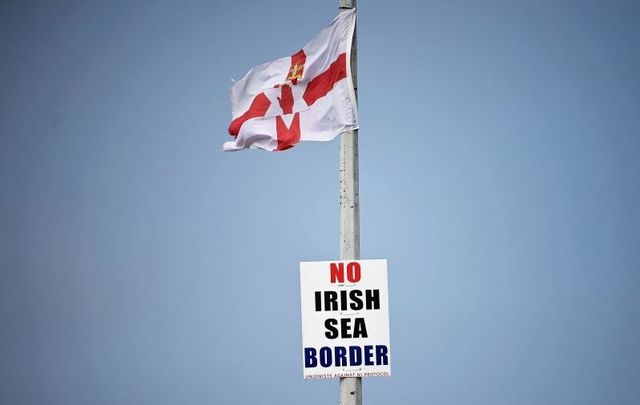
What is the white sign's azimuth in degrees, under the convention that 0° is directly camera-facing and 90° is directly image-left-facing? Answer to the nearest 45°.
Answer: approximately 0°
